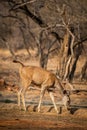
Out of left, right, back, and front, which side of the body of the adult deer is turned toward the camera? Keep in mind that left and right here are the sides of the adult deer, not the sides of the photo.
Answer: right
